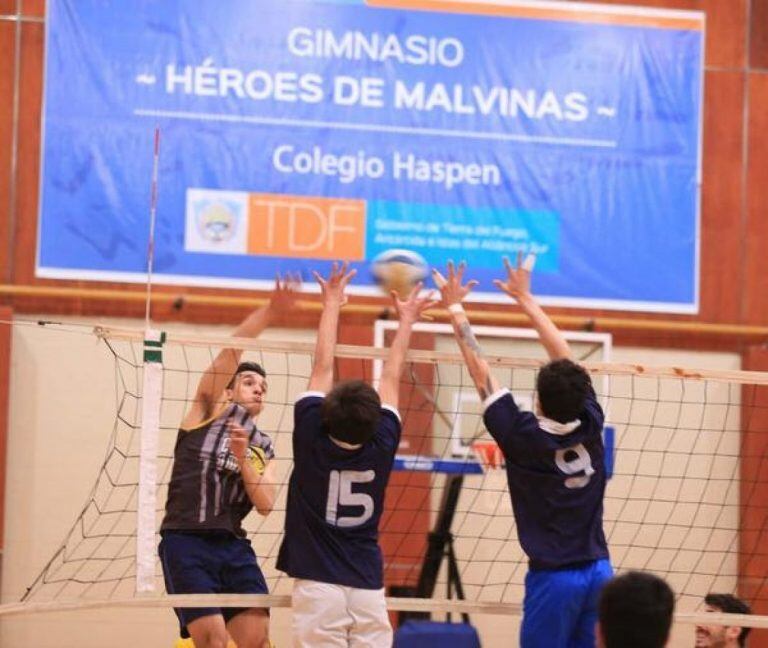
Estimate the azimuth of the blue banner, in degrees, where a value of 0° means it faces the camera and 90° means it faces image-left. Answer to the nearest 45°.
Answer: approximately 0°

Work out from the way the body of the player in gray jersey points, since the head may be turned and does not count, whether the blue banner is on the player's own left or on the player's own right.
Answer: on the player's own left

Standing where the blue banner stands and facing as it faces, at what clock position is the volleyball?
The volleyball is roughly at 12 o'clock from the blue banner.

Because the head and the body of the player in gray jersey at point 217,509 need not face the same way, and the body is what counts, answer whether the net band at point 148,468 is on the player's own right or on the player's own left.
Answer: on the player's own right

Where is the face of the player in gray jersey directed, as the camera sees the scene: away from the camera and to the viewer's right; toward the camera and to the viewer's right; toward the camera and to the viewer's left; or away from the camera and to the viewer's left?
toward the camera and to the viewer's right

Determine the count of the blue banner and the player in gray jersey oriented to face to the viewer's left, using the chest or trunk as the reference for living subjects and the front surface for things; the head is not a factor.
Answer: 0

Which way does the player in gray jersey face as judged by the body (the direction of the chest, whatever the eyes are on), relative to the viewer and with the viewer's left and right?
facing the viewer and to the right of the viewer
